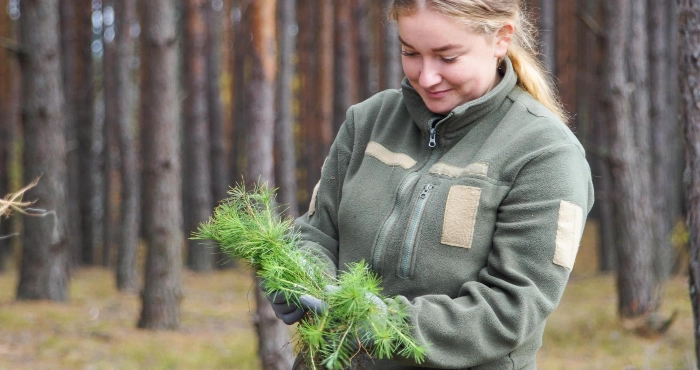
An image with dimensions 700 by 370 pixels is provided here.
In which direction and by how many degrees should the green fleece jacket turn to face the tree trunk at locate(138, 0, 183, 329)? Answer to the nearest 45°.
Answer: approximately 90° to its right

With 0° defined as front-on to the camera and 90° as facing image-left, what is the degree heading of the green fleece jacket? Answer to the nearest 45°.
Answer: approximately 45°

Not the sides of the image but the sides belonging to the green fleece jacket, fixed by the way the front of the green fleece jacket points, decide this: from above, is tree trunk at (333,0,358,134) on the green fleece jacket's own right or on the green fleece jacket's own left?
on the green fleece jacket's own right

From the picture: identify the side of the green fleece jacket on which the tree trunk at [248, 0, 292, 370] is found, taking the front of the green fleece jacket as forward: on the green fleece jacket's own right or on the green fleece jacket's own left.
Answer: on the green fleece jacket's own right

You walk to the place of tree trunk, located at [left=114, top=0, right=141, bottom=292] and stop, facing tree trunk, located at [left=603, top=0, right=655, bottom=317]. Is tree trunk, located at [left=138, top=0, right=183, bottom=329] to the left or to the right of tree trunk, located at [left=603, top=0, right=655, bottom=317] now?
right

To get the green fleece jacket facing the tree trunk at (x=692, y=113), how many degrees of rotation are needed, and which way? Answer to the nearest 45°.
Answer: approximately 180°

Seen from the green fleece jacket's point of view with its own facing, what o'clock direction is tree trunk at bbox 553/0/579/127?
The tree trunk is roughly at 5 o'clock from the green fleece jacket.

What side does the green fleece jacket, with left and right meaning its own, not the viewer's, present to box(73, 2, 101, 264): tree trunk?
right

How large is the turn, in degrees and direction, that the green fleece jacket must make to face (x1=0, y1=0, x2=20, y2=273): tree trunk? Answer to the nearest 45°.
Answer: approximately 90° to its right
